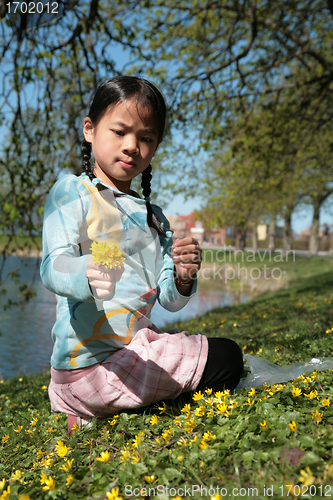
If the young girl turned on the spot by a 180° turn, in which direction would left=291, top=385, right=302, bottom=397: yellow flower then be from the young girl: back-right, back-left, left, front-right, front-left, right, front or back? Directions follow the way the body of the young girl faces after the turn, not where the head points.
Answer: back-right

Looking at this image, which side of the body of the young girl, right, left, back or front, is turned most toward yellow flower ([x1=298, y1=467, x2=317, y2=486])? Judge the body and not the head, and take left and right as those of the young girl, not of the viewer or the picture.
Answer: front

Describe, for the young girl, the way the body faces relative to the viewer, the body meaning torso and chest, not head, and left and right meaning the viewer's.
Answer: facing the viewer and to the right of the viewer

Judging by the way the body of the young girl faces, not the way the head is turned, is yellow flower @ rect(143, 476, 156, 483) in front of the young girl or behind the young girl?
in front

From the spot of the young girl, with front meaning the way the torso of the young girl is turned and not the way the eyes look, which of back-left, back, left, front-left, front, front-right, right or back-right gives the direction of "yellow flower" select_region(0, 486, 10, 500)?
right

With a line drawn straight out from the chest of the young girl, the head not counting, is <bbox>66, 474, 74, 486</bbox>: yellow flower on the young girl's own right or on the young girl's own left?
on the young girl's own right

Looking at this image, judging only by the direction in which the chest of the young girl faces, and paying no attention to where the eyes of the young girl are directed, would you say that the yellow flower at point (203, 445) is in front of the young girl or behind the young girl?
in front

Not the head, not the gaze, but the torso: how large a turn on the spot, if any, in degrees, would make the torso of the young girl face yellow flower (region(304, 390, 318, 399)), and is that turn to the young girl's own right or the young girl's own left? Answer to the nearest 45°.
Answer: approximately 45° to the young girl's own left
